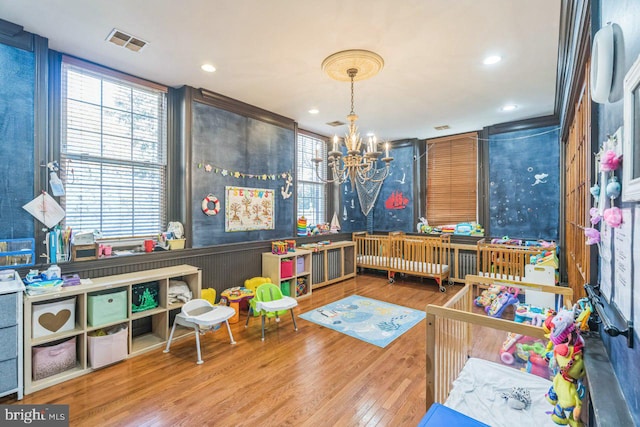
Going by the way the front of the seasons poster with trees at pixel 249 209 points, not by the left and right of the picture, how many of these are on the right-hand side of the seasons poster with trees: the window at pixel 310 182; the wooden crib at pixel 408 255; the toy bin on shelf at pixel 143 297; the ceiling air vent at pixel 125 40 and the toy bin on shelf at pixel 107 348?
3

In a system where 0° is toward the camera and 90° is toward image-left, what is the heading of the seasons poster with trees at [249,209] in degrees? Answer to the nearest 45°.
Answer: approximately 315°

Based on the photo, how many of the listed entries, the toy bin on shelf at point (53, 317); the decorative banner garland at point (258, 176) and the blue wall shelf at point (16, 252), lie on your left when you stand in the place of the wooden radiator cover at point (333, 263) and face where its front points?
0

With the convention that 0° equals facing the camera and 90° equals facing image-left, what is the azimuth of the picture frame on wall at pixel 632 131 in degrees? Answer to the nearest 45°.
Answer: approximately 90°

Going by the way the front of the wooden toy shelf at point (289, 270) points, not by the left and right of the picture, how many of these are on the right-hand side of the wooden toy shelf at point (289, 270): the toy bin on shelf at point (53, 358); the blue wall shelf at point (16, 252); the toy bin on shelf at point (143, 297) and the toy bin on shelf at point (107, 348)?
4

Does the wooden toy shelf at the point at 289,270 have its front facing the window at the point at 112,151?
no

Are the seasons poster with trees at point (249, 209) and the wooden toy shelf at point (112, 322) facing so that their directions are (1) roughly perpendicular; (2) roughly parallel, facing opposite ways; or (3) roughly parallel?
roughly parallel

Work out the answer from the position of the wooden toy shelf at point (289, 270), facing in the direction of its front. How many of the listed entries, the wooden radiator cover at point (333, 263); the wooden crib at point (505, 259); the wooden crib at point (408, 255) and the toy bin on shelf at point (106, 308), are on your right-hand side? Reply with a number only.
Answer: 1

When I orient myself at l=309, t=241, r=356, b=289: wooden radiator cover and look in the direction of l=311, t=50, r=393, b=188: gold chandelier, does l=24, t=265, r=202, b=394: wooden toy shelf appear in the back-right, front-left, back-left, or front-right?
front-right

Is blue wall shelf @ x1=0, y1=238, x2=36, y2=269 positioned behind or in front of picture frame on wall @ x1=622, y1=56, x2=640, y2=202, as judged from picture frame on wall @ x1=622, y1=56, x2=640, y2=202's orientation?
in front

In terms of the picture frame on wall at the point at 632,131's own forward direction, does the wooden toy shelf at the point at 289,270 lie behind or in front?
in front

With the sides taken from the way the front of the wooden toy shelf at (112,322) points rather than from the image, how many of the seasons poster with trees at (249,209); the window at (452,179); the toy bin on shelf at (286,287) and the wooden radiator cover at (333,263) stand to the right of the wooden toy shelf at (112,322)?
0

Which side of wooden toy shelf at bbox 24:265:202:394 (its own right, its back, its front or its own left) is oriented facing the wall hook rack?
front

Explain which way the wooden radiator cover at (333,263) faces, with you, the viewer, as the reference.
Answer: facing the viewer and to the right of the viewer

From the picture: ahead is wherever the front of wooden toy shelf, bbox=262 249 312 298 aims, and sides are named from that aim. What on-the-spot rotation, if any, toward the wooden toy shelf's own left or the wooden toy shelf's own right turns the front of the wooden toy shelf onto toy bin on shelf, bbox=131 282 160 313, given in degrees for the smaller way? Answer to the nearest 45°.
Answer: approximately 90° to the wooden toy shelf's own right

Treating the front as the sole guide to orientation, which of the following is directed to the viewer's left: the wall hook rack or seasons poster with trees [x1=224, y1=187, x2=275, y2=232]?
the wall hook rack
